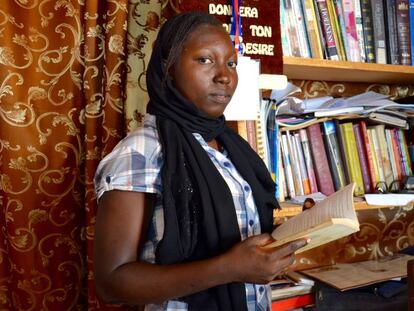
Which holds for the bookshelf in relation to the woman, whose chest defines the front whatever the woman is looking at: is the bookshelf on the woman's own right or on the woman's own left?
on the woman's own left

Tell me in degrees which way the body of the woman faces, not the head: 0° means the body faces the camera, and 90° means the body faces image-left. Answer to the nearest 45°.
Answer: approximately 315°

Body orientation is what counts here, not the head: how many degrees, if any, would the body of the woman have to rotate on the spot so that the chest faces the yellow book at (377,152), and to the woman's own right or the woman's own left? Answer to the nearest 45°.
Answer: approximately 90° to the woman's own left

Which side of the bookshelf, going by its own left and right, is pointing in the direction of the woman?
front

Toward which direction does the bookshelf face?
toward the camera

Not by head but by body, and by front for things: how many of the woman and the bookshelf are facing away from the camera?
0

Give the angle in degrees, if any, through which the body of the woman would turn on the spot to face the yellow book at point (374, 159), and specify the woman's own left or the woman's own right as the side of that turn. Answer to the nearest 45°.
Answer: approximately 90° to the woman's own left
